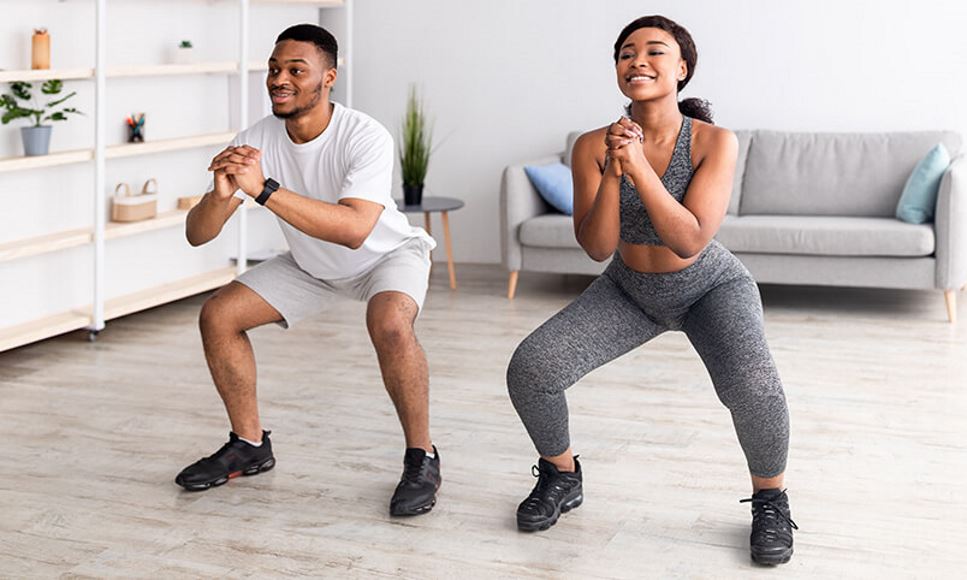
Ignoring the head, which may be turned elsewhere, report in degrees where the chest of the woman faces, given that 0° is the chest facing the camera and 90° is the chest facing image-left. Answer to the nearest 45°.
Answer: approximately 45°

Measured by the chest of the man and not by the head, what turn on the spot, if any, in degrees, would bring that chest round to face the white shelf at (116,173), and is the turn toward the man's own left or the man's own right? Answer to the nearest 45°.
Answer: approximately 135° to the man's own right
